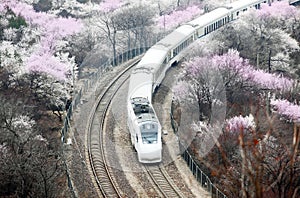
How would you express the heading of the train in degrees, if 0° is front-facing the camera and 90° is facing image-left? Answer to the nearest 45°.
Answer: approximately 0°

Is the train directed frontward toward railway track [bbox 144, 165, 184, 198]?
yes

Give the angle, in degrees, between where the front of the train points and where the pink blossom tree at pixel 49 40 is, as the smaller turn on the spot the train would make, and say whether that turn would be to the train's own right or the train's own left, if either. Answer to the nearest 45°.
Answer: approximately 135° to the train's own right

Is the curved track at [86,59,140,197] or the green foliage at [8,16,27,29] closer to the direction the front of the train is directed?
the curved track

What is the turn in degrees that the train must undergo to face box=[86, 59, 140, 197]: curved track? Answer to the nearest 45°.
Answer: approximately 45° to its right

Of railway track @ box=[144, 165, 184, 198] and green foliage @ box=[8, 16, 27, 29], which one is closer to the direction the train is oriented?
the railway track

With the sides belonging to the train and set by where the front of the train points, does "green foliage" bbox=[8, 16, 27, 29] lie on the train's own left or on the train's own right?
on the train's own right
